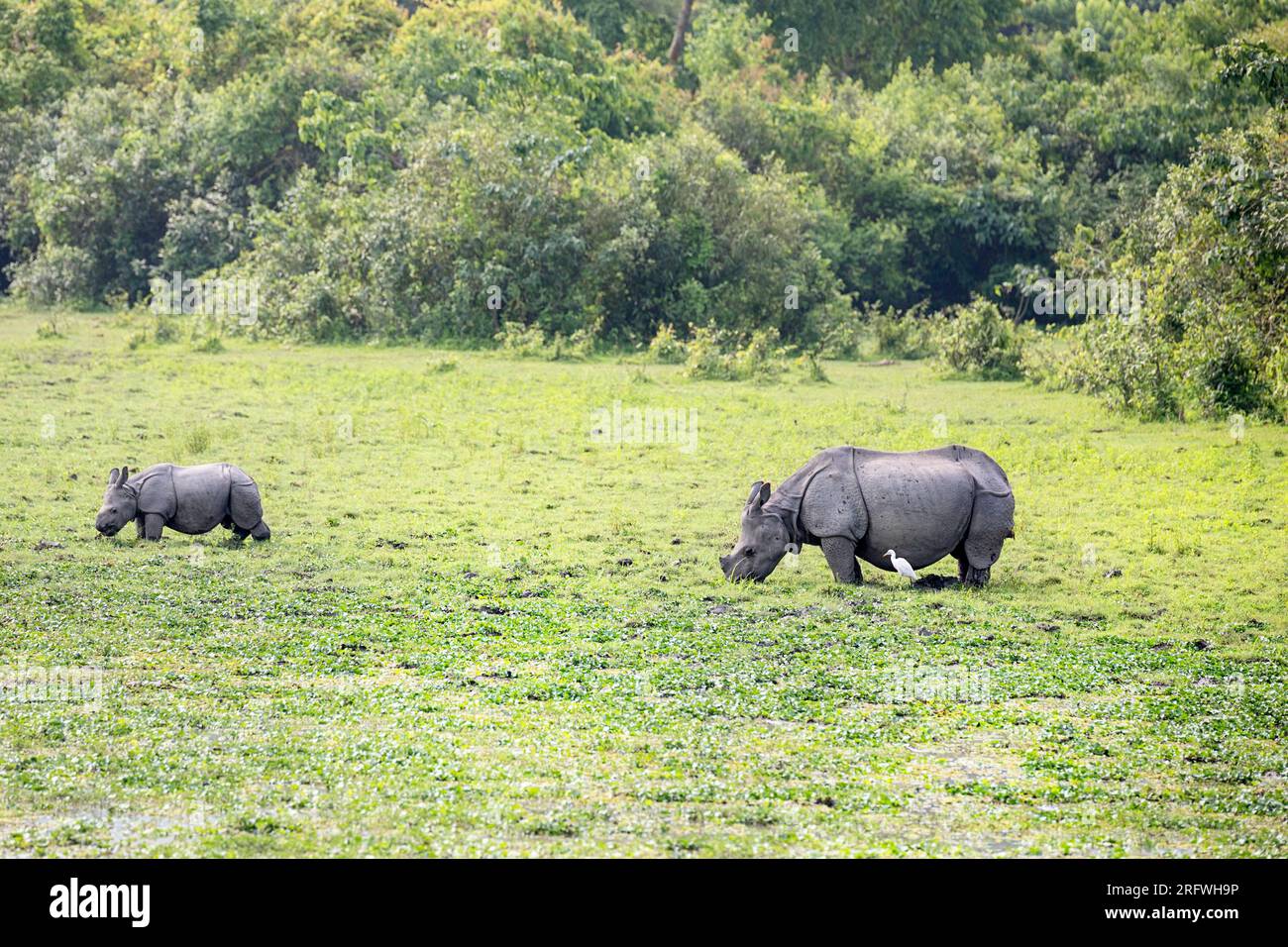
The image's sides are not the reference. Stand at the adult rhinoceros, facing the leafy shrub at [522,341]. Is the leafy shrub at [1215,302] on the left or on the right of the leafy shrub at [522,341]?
right

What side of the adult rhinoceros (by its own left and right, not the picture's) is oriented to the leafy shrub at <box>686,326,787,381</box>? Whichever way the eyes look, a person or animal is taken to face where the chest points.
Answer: right

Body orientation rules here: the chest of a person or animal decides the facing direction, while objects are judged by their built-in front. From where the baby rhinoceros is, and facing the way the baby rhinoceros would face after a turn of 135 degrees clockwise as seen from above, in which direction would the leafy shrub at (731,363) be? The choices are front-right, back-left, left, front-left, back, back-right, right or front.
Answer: front

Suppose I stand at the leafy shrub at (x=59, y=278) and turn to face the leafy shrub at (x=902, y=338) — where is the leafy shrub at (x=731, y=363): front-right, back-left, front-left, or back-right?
front-right

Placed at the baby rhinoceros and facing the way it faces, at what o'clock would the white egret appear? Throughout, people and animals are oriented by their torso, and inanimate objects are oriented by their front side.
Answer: The white egret is roughly at 7 o'clock from the baby rhinoceros.

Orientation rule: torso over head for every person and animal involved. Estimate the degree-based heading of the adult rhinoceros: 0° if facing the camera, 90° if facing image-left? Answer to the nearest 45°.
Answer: approximately 90°

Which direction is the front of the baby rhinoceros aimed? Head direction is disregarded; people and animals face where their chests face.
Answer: to the viewer's left

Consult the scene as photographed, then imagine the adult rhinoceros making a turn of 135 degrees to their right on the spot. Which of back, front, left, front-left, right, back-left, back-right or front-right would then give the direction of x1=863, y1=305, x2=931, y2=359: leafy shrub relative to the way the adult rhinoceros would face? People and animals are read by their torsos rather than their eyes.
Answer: front-left

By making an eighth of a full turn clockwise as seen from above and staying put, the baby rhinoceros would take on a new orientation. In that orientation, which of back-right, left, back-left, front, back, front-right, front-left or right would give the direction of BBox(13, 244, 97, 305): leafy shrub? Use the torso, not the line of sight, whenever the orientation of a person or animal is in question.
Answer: front-right

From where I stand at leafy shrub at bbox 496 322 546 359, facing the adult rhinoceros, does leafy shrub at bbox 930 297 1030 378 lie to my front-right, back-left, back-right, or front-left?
front-left

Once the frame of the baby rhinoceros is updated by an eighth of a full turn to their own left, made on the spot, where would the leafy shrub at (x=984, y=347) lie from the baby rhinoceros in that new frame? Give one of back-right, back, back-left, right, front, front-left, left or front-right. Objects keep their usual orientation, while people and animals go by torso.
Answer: back

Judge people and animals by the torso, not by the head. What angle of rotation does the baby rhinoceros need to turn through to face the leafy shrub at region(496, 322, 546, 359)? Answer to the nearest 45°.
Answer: approximately 90° to its right

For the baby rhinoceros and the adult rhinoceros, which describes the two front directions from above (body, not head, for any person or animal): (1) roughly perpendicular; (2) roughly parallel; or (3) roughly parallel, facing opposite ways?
roughly parallel
